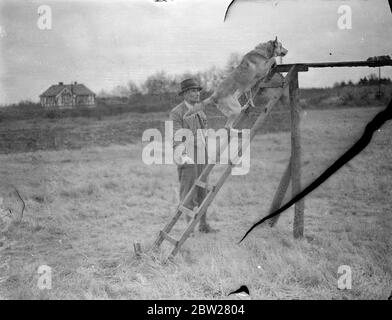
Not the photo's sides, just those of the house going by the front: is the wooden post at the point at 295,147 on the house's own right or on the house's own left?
on the house's own left

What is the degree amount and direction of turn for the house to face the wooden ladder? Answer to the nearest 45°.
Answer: approximately 45° to its left

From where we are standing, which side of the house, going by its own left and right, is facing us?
front

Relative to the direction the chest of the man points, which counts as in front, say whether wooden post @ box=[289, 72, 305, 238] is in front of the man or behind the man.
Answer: in front

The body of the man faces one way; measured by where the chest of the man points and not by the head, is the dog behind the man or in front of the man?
in front

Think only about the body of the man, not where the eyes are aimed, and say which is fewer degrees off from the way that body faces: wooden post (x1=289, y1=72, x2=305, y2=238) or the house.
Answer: the wooden post

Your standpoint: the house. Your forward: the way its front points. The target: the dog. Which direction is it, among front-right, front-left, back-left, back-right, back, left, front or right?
front-left

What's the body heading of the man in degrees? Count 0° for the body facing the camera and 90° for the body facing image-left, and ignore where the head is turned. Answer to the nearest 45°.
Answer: approximately 315°

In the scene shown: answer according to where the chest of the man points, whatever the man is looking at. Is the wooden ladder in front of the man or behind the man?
in front
